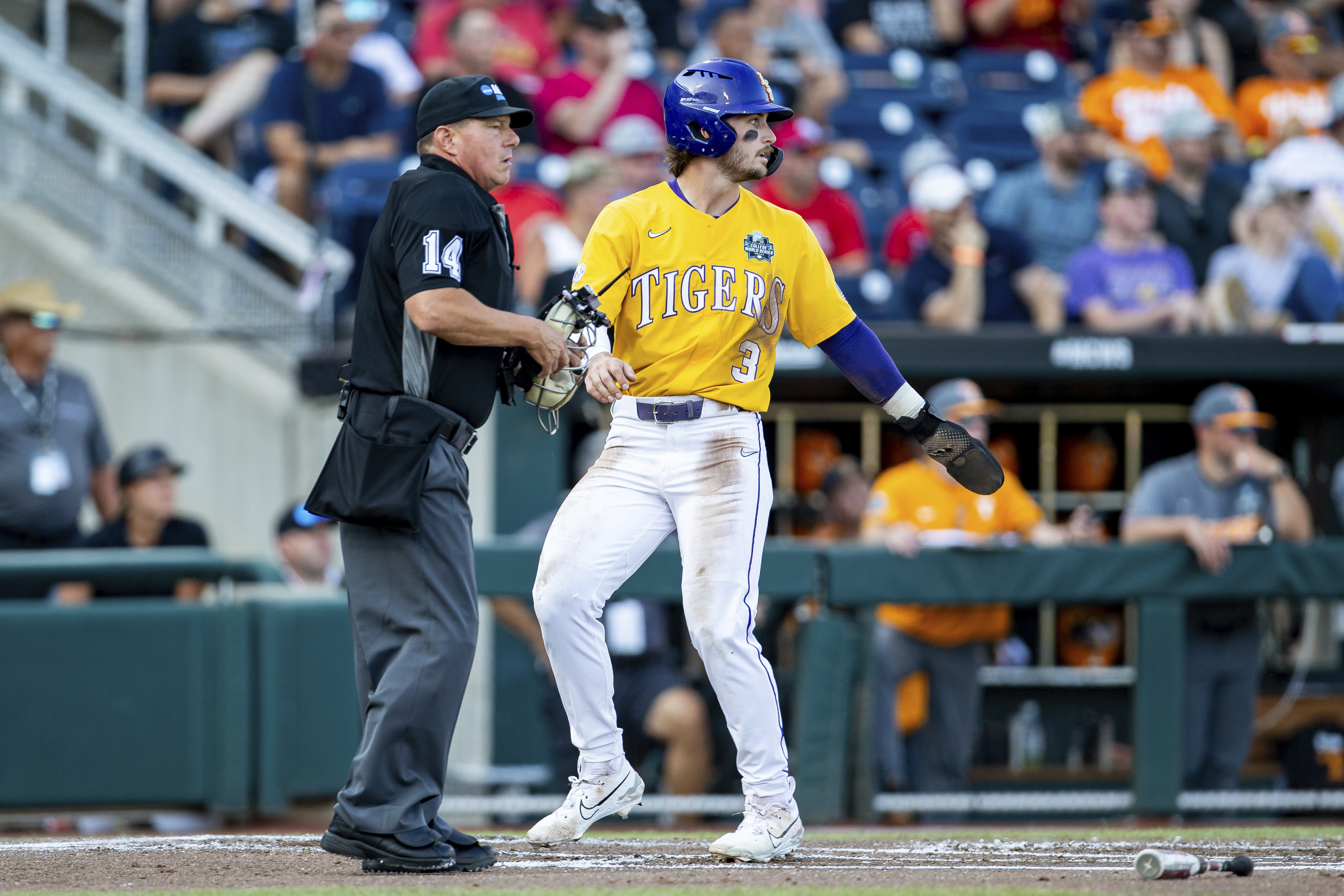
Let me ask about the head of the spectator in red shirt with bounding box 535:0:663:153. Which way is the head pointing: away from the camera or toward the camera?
toward the camera

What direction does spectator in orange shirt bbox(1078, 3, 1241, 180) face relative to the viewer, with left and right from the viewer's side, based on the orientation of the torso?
facing the viewer

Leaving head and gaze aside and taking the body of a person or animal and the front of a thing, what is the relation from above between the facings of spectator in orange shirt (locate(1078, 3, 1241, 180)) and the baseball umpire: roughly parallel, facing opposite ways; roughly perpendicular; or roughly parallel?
roughly perpendicular

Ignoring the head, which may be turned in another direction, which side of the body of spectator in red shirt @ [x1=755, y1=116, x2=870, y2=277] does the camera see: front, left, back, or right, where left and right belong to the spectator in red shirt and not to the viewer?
front

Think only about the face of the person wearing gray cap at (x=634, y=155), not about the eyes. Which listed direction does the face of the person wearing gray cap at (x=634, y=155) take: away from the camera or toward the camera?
toward the camera

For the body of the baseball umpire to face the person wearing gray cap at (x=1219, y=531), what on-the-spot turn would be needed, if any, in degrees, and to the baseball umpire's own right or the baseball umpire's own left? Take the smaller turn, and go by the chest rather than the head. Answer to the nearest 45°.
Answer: approximately 45° to the baseball umpire's own left

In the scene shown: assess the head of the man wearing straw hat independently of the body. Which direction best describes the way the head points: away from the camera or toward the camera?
toward the camera

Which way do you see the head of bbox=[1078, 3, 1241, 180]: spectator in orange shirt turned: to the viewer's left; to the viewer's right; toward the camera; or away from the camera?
toward the camera

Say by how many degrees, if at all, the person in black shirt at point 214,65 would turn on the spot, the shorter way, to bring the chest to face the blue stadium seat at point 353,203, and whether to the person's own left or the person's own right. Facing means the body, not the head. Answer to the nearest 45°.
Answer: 0° — they already face it

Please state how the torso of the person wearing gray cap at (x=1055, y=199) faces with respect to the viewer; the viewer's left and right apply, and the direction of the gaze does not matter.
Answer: facing the viewer and to the right of the viewer

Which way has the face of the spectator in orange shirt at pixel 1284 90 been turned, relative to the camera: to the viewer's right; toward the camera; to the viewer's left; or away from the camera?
toward the camera

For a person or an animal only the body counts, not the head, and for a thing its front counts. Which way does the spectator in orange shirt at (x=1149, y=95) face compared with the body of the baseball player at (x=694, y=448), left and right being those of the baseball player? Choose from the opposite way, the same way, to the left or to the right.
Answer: the same way

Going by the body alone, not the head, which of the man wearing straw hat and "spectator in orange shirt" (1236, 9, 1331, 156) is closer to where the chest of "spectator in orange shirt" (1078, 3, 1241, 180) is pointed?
the man wearing straw hat

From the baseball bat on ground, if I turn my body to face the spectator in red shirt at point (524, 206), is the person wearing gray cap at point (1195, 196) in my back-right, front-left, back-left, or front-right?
front-right

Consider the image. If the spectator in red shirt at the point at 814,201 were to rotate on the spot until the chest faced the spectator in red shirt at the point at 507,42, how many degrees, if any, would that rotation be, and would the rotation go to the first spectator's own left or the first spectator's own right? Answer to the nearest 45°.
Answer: approximately 135° to the first spectator's own right

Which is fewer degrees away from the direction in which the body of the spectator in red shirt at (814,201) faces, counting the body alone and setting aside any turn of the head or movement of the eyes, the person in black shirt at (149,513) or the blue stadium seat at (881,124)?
the person in black shirt

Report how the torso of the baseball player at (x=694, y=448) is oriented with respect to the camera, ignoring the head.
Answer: toward the camera
